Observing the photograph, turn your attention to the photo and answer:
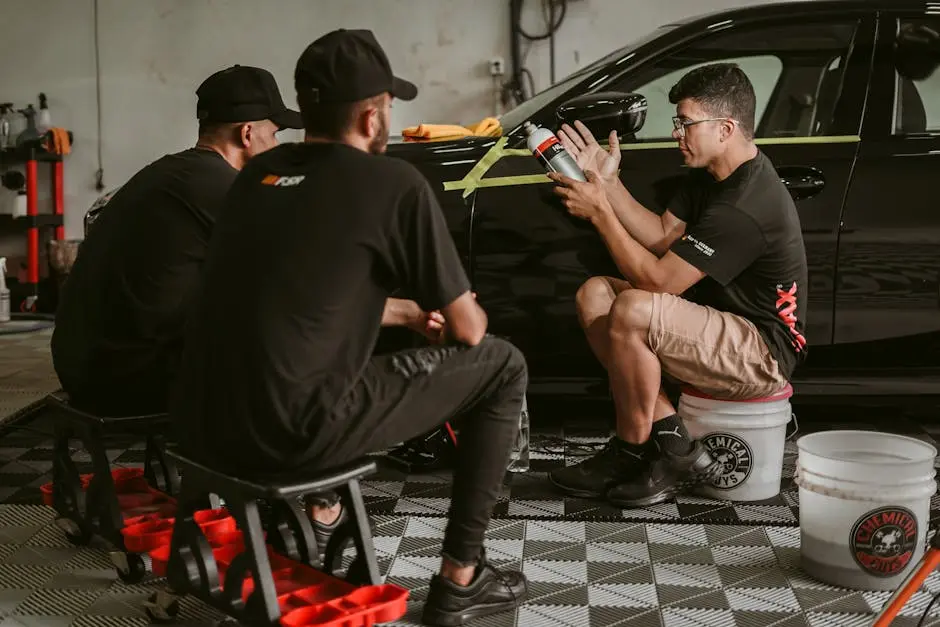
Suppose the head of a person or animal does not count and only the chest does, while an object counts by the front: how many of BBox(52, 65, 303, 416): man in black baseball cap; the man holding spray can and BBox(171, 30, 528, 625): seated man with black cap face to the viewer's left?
1

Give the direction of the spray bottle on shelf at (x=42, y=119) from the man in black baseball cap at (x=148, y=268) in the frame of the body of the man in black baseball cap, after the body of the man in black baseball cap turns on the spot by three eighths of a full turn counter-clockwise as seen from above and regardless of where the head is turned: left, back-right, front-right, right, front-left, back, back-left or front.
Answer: right

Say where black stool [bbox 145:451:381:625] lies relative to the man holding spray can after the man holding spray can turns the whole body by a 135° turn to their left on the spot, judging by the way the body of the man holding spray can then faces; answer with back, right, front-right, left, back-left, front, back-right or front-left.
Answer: right

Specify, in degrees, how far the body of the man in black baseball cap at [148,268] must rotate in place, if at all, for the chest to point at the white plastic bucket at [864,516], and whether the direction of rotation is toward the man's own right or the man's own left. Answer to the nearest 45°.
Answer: approximately 90° to the man's own right

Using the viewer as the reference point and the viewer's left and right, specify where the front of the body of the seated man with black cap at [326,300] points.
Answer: facing away from the viewer and to the right of the viewer

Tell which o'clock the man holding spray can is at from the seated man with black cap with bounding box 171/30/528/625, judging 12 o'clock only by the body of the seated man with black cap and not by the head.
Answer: The man holding spray can is roughly at 12 o'clock from the seated man with black cap.

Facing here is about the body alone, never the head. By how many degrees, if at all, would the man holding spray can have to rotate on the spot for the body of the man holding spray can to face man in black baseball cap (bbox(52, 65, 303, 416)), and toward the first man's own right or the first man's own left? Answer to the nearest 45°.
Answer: approximately 45° to the first man's own left

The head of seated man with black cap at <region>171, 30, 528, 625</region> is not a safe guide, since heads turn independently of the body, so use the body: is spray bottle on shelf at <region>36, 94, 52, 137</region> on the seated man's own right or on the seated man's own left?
on the seated man's own left

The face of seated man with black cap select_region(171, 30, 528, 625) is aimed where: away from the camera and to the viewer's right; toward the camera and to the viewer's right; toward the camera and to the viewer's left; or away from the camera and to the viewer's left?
away from the camera and to the viewer's right

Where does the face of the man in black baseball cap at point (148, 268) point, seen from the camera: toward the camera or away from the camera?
away from the camera

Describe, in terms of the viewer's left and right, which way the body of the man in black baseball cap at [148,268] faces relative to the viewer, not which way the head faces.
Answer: facing away from the viewer and to the right of the viewer

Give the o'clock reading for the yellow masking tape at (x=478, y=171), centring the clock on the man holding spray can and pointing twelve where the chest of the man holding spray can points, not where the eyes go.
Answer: The yellow masking tape is roughly at 1 o'clock from the man holding spray can.

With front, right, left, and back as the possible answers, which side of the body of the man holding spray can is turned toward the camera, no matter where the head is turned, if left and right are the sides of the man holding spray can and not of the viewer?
left

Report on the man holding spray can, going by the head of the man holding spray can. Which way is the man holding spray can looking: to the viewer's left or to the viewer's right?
to the viewer's left
